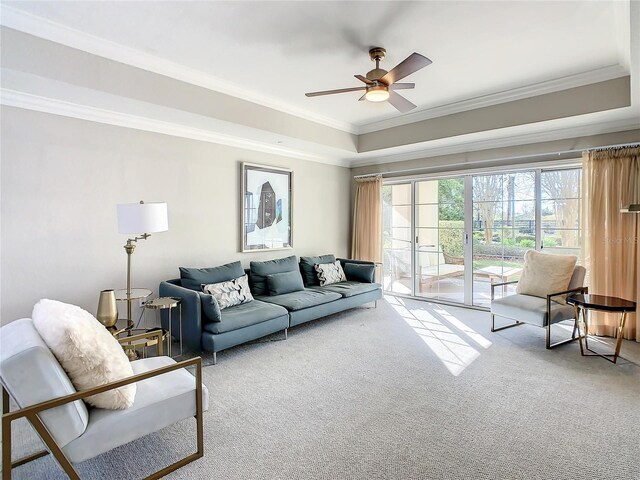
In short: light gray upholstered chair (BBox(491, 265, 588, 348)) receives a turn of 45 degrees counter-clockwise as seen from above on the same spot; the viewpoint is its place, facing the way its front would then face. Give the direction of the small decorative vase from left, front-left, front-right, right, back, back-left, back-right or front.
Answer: front-right

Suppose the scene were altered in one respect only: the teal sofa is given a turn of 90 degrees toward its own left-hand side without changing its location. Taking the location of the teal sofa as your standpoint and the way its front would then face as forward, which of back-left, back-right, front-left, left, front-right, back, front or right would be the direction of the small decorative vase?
back

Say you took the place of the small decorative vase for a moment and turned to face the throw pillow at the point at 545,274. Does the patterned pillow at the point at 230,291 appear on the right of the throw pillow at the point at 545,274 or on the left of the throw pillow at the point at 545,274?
left

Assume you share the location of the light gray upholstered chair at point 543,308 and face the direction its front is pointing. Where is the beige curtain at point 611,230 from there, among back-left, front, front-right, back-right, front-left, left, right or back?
back

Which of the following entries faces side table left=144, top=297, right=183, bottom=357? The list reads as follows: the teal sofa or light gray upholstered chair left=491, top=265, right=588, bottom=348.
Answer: the light gray upholstered chair

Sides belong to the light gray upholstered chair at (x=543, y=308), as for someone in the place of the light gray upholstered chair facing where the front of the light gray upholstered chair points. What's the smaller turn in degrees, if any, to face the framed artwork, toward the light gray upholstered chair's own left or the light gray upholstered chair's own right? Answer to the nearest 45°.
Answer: approximately 45° to the light gray upholstered chair's own right

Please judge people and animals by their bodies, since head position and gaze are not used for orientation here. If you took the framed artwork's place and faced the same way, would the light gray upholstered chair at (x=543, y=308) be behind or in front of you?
in front

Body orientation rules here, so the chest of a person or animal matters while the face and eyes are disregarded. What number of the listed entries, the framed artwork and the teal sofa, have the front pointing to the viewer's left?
0

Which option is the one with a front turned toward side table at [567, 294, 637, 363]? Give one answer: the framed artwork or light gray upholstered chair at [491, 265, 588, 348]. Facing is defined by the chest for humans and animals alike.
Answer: the framed artwork

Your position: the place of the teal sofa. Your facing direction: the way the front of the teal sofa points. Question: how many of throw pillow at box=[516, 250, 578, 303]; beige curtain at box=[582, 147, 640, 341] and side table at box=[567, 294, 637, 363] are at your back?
0

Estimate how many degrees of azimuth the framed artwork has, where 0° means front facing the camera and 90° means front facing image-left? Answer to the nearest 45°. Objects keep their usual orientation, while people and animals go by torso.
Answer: approximately 315°

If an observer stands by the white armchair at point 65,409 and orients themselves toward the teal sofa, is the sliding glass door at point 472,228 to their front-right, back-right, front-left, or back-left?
front-right

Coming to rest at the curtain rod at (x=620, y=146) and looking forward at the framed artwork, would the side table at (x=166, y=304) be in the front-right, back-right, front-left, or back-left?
front-left

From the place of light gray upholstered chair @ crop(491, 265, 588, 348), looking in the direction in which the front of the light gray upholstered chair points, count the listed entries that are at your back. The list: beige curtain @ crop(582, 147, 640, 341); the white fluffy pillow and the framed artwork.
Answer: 1

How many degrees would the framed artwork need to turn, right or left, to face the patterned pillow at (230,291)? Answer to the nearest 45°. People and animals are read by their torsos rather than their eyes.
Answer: approximately 45° to its right

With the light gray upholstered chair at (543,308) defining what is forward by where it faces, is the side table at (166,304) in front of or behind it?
in front

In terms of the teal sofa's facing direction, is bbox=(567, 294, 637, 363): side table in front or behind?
in front

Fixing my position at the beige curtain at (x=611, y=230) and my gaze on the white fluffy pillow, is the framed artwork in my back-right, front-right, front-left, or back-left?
front-right

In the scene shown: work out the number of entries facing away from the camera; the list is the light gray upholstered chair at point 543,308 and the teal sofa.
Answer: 0

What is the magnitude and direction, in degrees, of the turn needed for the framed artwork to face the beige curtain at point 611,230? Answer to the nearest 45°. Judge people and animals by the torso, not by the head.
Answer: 0° — it already faces it
